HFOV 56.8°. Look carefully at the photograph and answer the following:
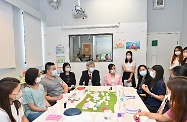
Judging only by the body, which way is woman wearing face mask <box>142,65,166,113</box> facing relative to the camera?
to the viewer's left

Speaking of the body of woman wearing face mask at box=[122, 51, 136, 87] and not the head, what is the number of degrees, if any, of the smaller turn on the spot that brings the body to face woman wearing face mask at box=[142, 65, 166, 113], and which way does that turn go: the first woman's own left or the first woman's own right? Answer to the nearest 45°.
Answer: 0° — they already face them

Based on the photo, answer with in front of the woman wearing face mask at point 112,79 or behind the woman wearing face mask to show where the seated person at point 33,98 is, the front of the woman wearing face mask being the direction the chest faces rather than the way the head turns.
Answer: in front

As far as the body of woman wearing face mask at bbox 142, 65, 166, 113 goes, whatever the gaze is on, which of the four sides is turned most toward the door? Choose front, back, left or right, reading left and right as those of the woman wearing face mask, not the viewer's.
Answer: right

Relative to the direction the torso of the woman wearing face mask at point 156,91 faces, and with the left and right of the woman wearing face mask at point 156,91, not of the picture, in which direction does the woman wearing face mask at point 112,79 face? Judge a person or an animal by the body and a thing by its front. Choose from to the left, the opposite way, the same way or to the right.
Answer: to the left

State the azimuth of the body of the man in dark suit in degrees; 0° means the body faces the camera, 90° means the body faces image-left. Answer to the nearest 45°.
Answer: approximately 0°

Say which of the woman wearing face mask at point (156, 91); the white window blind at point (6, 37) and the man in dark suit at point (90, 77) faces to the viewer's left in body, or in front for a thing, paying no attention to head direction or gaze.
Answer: the woman wearing face mask
